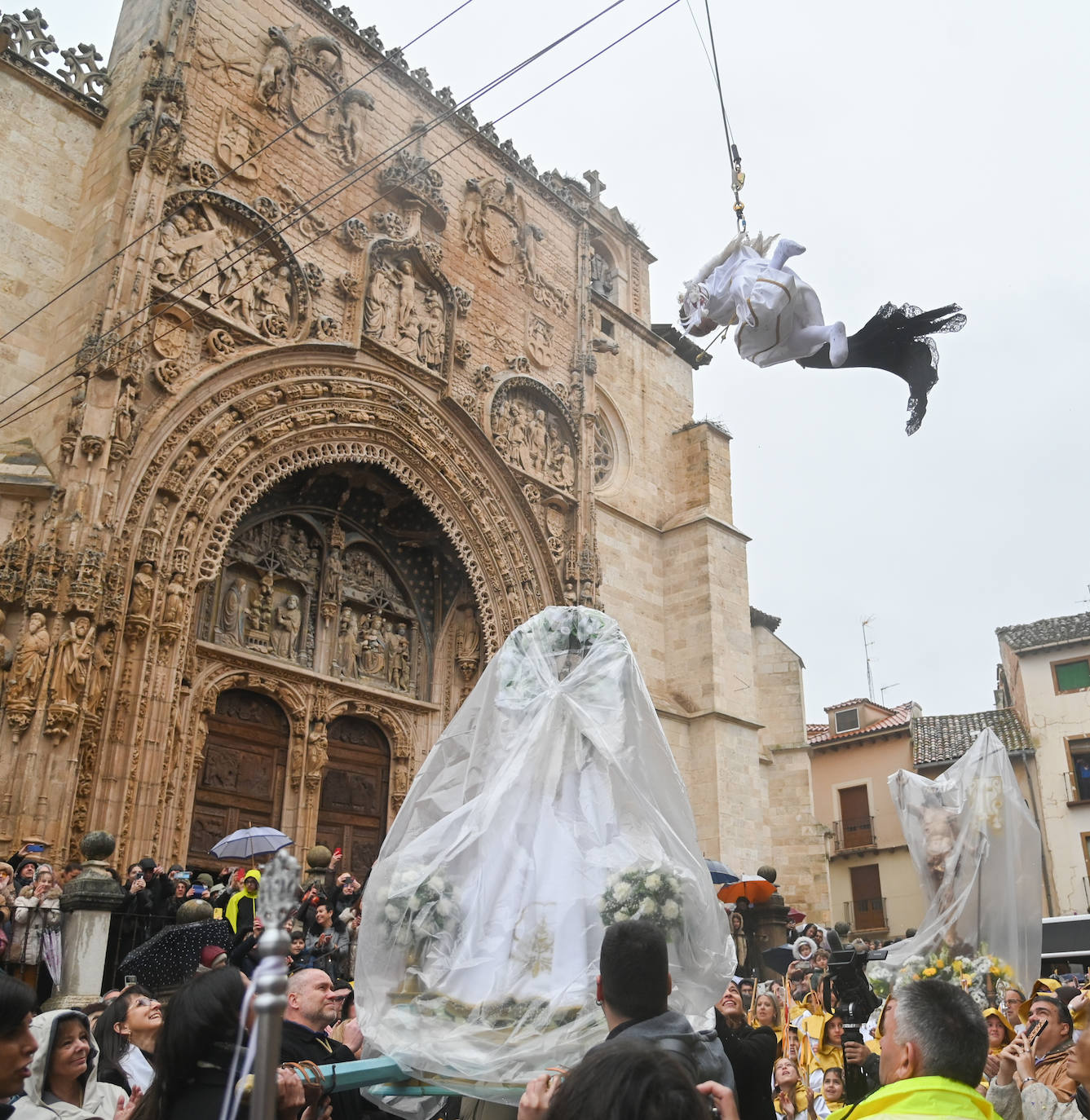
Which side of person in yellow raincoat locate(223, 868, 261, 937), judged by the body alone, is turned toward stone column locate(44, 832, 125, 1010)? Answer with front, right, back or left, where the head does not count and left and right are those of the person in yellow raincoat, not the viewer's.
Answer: right

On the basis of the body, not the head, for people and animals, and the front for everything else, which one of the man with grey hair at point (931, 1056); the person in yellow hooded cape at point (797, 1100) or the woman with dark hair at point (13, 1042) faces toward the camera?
the person in yellow hooded cape

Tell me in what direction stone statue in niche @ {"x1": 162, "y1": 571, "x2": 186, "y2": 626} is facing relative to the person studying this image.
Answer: facing the viewer and to the right of the viewer

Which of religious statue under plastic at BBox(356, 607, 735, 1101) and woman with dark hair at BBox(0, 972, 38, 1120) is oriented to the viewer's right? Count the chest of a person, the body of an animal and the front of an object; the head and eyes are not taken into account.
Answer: the woman with dark hair

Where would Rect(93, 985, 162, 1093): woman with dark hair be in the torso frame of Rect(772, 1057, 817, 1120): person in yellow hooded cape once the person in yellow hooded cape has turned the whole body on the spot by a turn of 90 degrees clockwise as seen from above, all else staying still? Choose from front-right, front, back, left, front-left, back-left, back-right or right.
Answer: front-left

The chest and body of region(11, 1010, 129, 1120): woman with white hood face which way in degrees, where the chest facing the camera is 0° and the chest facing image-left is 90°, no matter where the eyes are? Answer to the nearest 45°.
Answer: approximately 315°

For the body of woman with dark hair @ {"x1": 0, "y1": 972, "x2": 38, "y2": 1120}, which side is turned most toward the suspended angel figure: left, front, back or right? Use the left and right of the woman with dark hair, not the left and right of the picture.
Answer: front

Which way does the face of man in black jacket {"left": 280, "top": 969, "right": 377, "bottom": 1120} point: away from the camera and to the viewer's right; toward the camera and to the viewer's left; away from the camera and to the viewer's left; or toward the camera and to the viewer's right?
toward the camera and to the viewer's right

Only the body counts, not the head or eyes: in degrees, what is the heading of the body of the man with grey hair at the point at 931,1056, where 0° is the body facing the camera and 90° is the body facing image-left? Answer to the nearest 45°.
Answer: approximately 135°

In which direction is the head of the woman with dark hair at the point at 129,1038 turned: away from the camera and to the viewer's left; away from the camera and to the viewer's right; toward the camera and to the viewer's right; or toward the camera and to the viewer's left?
toward the camera and to the viewer's right

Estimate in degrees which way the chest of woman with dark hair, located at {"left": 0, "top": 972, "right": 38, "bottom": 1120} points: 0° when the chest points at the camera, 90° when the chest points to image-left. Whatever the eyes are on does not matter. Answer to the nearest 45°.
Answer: approximately 270°

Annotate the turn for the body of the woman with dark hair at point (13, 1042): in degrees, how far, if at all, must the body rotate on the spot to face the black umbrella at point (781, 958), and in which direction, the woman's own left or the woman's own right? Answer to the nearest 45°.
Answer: approximately 45° to the woman's own left

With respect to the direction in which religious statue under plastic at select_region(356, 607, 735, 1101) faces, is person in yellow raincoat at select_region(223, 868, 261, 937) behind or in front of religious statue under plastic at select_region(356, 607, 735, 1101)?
behind

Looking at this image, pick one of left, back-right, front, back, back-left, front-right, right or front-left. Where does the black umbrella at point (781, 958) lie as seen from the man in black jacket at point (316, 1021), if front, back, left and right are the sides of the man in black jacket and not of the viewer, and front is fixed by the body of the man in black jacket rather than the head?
left
